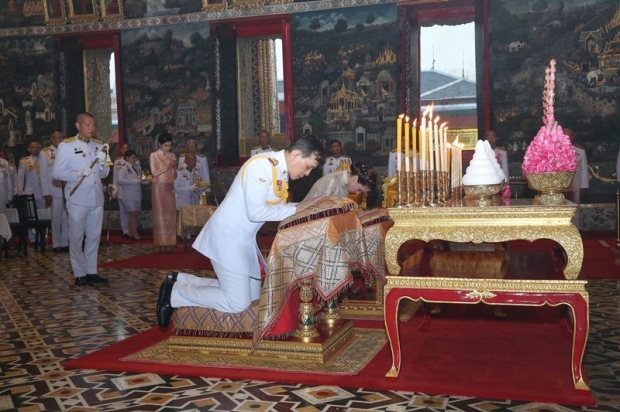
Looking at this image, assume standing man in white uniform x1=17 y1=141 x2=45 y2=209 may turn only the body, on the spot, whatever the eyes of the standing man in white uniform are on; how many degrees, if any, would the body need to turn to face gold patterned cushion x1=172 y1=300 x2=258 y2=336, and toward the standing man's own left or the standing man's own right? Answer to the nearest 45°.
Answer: approximately 45° to the standing man's own right

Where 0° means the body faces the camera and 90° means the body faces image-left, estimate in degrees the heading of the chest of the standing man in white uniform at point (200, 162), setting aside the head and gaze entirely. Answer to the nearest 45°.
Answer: approximately 0°

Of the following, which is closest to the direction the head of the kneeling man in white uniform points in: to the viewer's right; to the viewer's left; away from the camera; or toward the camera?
to the viewer's right

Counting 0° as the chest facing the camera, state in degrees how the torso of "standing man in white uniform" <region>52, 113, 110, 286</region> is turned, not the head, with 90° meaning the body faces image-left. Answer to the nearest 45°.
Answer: approximately 315°

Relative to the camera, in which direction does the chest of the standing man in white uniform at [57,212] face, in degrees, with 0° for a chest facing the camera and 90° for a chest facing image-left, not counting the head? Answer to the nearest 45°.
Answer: approximately 315°

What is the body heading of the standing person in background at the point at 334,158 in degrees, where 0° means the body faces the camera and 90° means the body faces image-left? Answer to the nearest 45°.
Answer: approximately 0°

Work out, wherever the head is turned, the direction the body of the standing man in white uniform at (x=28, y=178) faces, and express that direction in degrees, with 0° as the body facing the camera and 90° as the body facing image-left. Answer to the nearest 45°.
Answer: approximately 315°

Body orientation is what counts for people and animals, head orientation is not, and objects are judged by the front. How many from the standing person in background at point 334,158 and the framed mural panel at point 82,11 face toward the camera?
2

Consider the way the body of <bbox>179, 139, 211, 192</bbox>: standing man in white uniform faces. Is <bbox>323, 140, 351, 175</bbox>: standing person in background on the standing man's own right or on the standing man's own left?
on the standing man's own left

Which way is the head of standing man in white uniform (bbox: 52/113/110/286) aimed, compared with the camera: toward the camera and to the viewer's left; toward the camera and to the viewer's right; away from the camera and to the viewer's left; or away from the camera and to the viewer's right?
toward the camera and to the viewer's right

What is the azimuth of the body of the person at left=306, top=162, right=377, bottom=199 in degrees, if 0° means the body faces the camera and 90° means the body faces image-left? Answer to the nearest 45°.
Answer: approximately 270°

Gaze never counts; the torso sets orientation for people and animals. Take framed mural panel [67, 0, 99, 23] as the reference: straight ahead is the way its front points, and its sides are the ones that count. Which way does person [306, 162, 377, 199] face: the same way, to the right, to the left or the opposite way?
to the left
